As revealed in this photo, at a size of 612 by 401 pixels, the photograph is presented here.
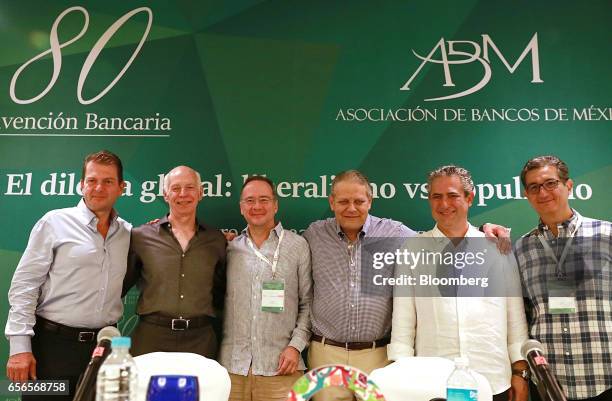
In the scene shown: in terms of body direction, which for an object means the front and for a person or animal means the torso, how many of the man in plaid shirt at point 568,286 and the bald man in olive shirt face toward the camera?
2

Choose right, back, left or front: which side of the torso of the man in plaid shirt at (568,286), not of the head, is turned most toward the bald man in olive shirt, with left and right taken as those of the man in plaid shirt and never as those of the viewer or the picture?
right

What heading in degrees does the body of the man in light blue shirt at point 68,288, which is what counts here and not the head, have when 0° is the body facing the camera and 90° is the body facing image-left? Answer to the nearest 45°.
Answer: approximately 315°

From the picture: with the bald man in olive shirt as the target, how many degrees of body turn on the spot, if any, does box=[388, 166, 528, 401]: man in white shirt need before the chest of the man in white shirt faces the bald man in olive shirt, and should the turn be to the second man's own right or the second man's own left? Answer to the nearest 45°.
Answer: approximately 90° to the second man's own right

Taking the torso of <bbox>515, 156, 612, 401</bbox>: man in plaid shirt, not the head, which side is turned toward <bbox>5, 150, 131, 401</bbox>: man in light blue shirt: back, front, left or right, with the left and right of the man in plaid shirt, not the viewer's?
right

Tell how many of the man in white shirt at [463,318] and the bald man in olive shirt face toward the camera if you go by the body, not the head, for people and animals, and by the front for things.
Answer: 2
